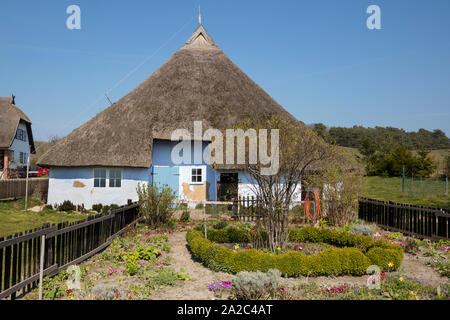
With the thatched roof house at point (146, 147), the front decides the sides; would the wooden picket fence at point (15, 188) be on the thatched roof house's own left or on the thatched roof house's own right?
on the thatched roof house's own right

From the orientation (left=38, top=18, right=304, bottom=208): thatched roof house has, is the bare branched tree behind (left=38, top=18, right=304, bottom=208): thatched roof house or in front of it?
in front

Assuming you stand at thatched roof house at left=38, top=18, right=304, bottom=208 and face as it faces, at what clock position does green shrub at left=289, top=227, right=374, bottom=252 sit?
The green shrub is roughly at 11 o'clock from the thatched roof house.

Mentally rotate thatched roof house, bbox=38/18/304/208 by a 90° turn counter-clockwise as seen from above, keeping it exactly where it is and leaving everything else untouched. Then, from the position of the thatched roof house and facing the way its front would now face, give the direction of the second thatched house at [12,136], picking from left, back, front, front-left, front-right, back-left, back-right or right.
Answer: back-left

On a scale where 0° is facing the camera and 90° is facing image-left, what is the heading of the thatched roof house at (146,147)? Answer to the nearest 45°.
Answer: approximately 0°

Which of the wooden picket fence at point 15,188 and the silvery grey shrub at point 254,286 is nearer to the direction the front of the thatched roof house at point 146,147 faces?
the silvery grey shrub

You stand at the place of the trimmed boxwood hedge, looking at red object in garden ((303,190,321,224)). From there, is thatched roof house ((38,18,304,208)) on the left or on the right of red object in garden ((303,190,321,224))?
left

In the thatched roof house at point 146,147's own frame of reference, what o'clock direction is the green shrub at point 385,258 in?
The green shrub is roughly at 11 o'clock from the thatched roof house.

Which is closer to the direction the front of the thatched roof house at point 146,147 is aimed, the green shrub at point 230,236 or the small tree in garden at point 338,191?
the green shrub

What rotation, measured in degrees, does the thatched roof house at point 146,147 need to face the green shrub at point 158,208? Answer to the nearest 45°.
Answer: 0° — it already faces it

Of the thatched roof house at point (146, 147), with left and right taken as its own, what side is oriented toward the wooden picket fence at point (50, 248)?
front

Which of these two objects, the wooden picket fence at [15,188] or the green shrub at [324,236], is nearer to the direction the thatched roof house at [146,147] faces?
the green shrub
